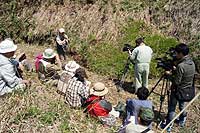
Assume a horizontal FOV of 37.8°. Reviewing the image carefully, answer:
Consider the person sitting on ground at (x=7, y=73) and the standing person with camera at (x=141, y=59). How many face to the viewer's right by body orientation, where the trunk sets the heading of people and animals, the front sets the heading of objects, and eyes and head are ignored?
1

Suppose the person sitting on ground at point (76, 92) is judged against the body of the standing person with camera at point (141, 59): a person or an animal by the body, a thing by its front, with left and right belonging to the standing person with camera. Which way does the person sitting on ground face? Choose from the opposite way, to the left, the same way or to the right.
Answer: to the right

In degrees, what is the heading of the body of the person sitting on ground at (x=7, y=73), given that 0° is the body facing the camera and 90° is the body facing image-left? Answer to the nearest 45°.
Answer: approximately 270°

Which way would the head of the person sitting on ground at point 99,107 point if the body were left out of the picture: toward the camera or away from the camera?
away from the camera

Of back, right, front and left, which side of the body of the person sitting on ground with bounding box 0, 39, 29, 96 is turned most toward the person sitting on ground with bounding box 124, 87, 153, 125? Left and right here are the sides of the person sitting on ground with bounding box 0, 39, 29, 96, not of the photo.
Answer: front

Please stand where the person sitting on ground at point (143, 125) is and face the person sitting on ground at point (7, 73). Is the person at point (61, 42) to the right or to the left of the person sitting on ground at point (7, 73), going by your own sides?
right

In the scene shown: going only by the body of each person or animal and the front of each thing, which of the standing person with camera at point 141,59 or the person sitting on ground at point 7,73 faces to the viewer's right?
the person sitting on ground

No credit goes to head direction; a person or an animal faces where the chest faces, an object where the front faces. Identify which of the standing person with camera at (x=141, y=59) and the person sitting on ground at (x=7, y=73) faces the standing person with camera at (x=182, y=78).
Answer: the person sitting on ground

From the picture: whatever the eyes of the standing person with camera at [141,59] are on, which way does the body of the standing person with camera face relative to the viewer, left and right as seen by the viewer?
facing away from the viewer and to the left of the viewer

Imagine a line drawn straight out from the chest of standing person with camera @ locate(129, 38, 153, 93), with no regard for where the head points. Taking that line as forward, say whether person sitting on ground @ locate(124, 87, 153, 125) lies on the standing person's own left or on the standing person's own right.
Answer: on the standing person's own left

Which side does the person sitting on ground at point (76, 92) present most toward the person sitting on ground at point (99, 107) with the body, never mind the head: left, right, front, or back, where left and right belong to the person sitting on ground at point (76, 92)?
right
